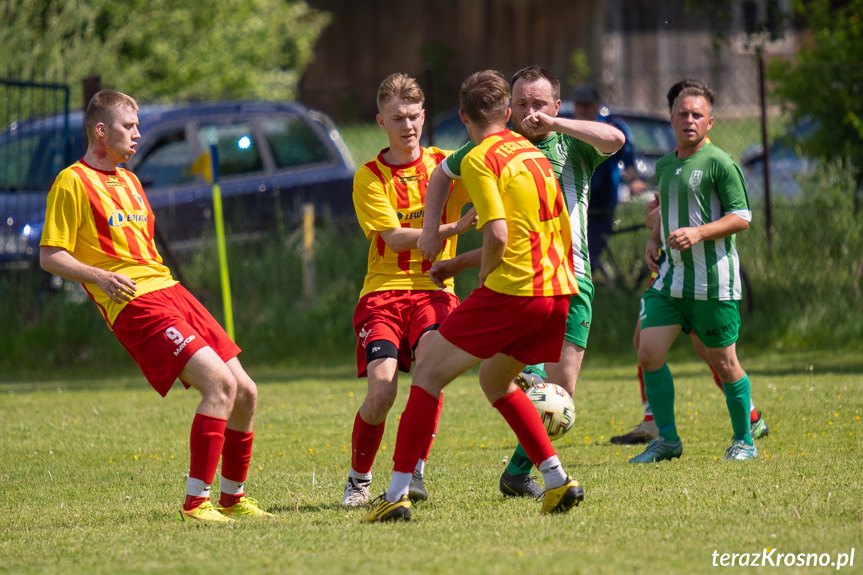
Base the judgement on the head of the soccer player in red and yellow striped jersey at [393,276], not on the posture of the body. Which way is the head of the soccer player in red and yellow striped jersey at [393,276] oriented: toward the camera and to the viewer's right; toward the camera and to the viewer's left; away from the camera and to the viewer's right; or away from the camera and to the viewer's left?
toward the camera and to the viewer's right

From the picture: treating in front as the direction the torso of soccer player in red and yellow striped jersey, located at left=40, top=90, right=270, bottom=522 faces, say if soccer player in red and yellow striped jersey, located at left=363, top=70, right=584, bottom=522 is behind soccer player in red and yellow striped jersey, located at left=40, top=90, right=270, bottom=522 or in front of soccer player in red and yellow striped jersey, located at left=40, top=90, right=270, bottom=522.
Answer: in front

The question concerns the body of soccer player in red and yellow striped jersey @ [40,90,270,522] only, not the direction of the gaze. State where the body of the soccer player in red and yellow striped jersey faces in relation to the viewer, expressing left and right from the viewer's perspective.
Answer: facing the viewer and to the right of the viewer

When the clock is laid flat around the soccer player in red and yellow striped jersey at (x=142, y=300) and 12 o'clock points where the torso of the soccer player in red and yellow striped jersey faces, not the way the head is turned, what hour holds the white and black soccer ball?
The white and black soccer ball is roughly at 11 o'clock from the soccer player in red and yellow striped jersey.

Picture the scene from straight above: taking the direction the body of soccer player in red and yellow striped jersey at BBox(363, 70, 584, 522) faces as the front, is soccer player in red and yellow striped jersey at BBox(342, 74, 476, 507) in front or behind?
in front

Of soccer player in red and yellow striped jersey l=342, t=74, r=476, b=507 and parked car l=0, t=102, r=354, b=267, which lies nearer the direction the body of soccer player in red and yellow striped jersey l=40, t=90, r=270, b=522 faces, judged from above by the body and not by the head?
the soccer player in red and yellow striped jersey

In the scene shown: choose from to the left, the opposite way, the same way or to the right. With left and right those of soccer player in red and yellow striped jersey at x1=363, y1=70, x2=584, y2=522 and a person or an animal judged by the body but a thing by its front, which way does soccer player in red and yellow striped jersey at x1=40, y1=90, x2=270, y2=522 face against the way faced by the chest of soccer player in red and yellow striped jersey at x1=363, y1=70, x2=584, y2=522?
the opposite way

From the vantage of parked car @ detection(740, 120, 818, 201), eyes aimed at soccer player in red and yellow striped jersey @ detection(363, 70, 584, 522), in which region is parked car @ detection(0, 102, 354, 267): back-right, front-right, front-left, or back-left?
front-right

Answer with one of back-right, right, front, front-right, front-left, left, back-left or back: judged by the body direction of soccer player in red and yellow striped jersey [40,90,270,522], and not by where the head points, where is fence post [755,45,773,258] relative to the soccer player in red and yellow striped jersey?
left

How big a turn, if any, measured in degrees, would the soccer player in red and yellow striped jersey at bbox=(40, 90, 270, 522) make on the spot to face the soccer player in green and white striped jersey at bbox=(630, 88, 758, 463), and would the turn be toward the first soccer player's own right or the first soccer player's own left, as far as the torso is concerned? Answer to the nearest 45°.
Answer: approximately 45° to the first soccer player's own left

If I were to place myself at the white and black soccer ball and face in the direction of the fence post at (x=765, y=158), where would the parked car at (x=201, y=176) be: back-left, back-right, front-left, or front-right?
front-left

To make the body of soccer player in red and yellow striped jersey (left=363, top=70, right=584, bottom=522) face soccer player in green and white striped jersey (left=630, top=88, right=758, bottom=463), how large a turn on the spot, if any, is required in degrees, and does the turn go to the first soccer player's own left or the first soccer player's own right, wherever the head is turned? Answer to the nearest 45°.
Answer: approximately 90° to the first soccer player's own right
